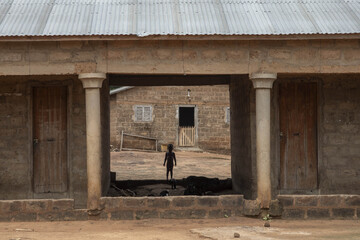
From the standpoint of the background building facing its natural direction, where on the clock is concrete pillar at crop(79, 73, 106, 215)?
The concrete pillar is roughly at 12 o'clock from the background building.

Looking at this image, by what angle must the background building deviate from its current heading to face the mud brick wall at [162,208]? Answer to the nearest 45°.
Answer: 0° — it already faces it

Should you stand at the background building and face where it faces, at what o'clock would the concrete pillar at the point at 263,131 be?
The concrete pillar is roughly at 12 o'clock from the background building.

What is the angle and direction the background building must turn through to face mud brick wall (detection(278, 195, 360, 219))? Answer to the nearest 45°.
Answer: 0° — it already faces it

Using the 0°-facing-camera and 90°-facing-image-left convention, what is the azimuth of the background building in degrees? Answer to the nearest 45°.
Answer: approximately 0°

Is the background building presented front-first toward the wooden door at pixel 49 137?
yes

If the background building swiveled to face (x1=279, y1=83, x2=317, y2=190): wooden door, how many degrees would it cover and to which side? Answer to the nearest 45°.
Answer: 0° — it already faces it

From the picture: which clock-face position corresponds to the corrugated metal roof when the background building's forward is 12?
The corrugated metal roof is roughly at 12 o'clock from the background building.
